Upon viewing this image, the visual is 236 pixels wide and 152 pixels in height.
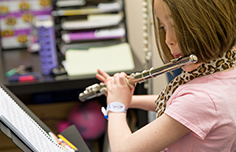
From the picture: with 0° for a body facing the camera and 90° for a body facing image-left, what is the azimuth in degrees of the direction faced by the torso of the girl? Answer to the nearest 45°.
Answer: approximately 90°

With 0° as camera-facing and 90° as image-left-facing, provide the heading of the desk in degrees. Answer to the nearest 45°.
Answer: approximately 0°

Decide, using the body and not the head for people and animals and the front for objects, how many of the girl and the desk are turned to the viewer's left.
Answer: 1

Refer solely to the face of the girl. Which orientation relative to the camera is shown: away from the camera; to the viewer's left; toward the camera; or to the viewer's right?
to the viewer's left

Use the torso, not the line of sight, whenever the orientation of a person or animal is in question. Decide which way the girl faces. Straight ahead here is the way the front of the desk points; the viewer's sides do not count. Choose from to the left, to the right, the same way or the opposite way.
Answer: to the right
